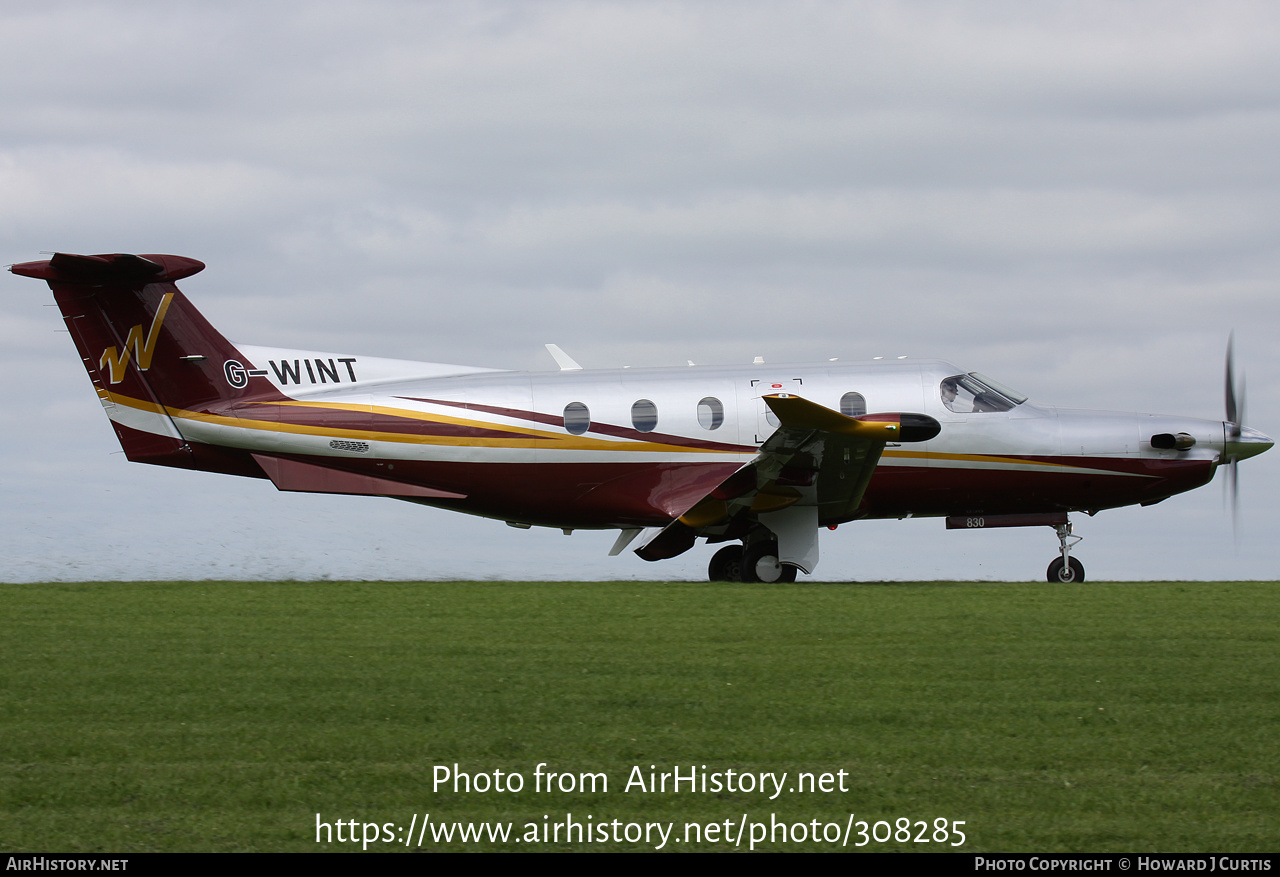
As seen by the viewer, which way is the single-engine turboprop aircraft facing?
to the viewer's right
